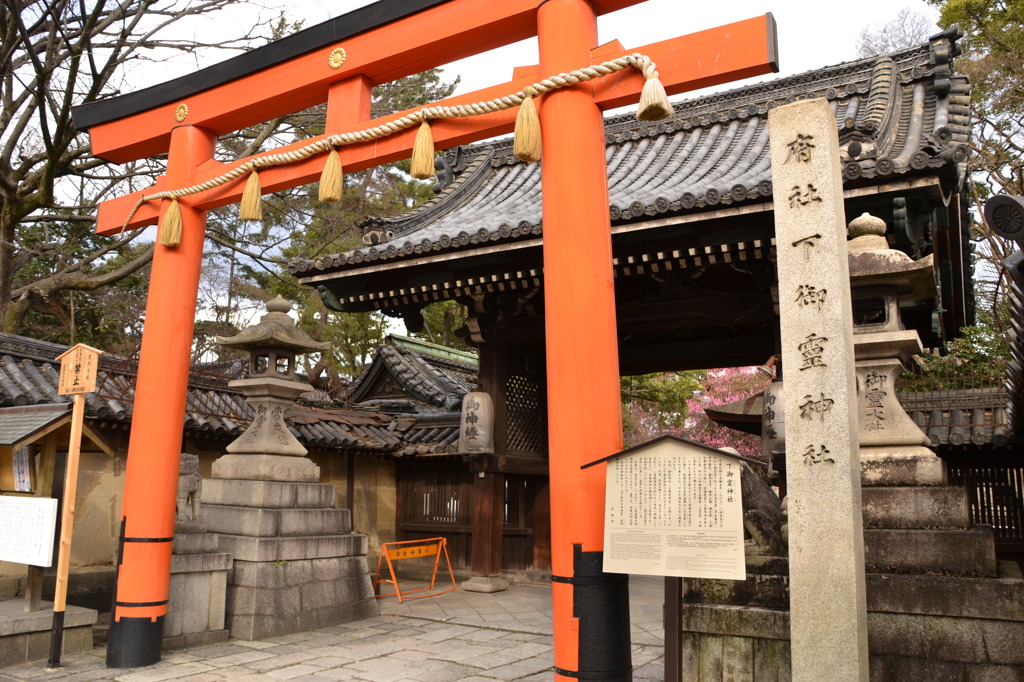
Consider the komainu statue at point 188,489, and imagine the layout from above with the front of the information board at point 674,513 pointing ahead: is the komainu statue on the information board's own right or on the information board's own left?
on the information board's own right

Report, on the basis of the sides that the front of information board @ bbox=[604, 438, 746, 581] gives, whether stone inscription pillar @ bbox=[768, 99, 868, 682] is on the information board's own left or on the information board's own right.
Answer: on the information board's own left

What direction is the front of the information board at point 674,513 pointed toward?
toward the camera

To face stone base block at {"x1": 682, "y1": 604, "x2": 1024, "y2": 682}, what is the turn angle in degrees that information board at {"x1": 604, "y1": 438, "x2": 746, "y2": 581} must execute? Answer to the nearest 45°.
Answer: approximately 135° to its left

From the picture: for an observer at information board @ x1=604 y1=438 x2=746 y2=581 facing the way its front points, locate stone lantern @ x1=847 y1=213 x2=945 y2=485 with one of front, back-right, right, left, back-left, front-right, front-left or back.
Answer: back-left

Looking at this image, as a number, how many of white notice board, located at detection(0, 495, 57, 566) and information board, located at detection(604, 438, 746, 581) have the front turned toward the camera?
2

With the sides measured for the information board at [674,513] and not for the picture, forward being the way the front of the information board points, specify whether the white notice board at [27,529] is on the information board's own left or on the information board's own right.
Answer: on the information board's own right

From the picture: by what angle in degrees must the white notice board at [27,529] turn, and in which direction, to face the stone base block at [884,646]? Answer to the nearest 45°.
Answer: approximately 45° to its left
